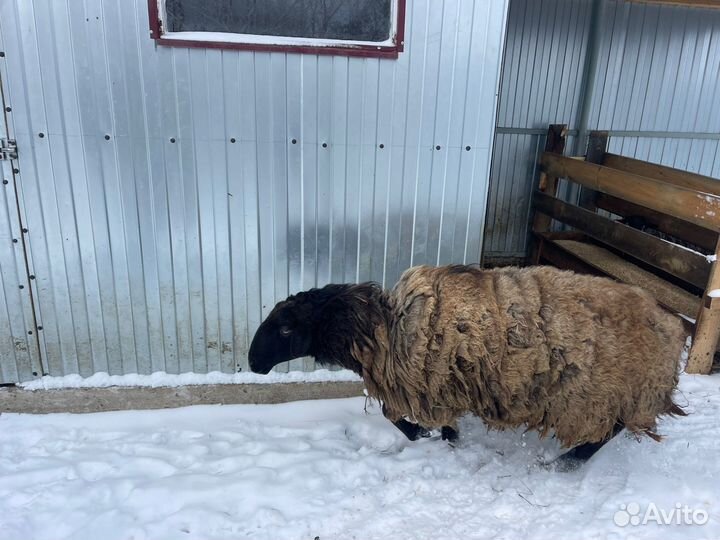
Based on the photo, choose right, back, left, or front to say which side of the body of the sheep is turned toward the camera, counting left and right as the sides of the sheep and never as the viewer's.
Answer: left

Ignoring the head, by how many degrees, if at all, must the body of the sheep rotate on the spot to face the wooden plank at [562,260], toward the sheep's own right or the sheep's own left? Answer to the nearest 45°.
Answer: approximately 90° to the sheep's own right

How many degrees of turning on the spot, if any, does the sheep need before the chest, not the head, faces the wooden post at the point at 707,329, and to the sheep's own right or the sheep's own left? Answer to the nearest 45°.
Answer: approximately 135° to the sheep's own right

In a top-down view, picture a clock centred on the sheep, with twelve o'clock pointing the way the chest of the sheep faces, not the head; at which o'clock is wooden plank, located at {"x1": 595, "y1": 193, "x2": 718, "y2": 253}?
The wooden plank is roughly at 4 o'clock from the sheep.

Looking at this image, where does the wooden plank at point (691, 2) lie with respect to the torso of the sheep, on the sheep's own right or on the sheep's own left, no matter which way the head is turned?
on the sheep's own right

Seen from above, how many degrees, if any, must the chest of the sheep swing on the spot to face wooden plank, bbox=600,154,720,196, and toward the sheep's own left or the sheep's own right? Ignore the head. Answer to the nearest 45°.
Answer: approximately 135° to the sheep's own right
